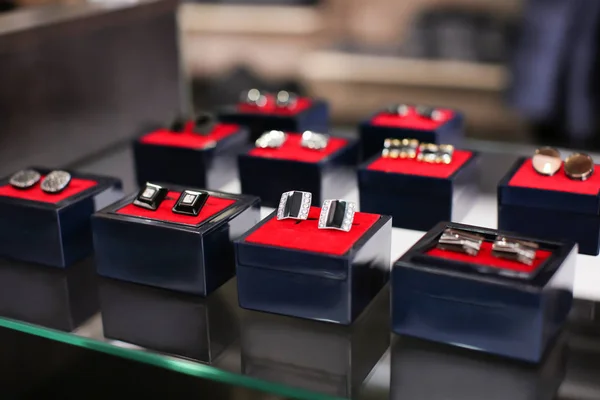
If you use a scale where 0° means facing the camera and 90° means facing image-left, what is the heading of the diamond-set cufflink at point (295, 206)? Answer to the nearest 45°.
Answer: approximately 0°

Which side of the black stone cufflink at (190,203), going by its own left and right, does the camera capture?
front

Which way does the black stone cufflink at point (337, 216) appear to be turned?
toward the camera

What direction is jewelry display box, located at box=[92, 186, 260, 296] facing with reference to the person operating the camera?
facing the viewer and to the left of the viewer

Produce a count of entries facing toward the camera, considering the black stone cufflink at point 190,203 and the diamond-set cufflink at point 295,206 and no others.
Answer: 2
